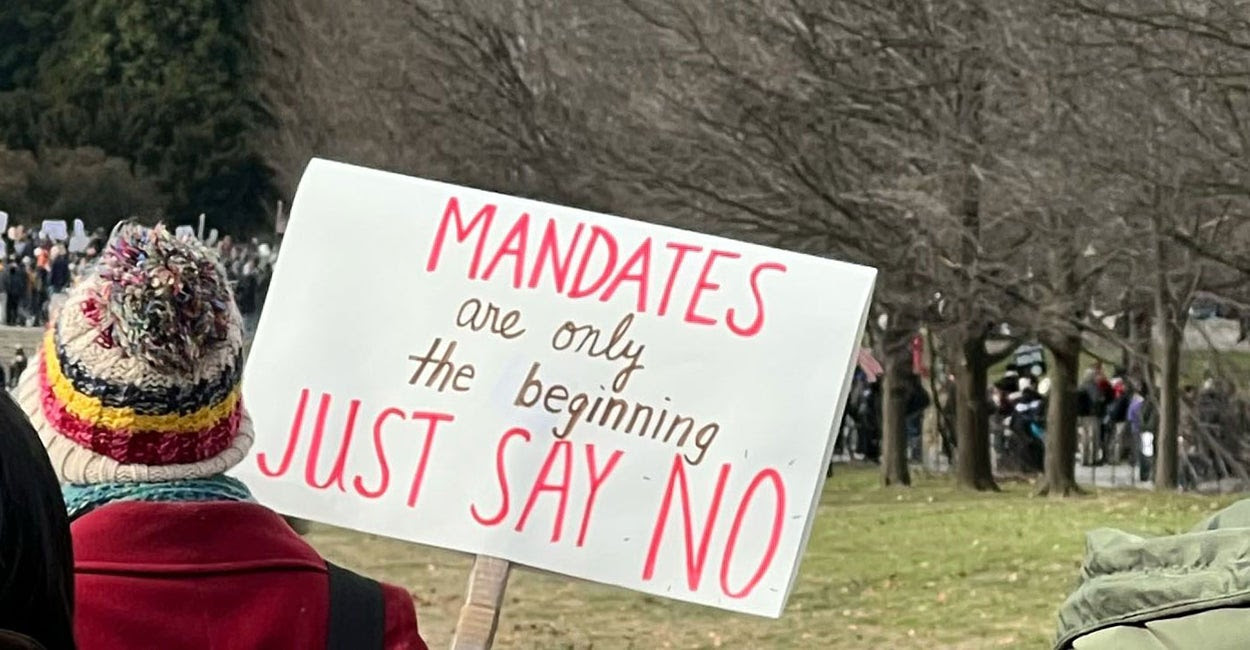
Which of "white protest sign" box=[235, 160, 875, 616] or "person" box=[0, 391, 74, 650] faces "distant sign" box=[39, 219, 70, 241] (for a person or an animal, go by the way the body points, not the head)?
the person

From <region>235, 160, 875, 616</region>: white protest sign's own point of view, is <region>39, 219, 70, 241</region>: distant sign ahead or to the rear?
to the rear

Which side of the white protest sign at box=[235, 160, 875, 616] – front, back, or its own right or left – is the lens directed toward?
front

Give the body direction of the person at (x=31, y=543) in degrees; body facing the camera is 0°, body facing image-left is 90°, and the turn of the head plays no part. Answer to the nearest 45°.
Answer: approximately 180°

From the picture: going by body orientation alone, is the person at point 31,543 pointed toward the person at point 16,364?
yes

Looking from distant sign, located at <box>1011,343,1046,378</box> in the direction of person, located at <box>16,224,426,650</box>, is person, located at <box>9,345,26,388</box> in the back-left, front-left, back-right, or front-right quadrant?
front-right

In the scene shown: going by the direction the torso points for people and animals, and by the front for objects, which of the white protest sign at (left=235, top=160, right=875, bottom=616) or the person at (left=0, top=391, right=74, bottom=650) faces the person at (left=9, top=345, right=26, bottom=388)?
the person at (left=0, top=391, right=74, bottom=650)

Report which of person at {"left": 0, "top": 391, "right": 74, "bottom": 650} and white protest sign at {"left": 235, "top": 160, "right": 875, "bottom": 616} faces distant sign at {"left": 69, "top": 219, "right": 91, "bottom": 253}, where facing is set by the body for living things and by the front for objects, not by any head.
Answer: the person

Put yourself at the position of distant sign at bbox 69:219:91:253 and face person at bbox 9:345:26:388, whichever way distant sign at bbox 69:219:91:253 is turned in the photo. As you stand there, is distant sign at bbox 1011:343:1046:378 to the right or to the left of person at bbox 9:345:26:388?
left

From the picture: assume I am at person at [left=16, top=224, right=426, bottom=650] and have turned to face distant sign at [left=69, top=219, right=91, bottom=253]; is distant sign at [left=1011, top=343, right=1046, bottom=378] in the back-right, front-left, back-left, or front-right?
front-right

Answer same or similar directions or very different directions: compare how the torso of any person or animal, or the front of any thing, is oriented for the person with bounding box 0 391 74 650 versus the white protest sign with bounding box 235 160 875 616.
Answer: very different directions
